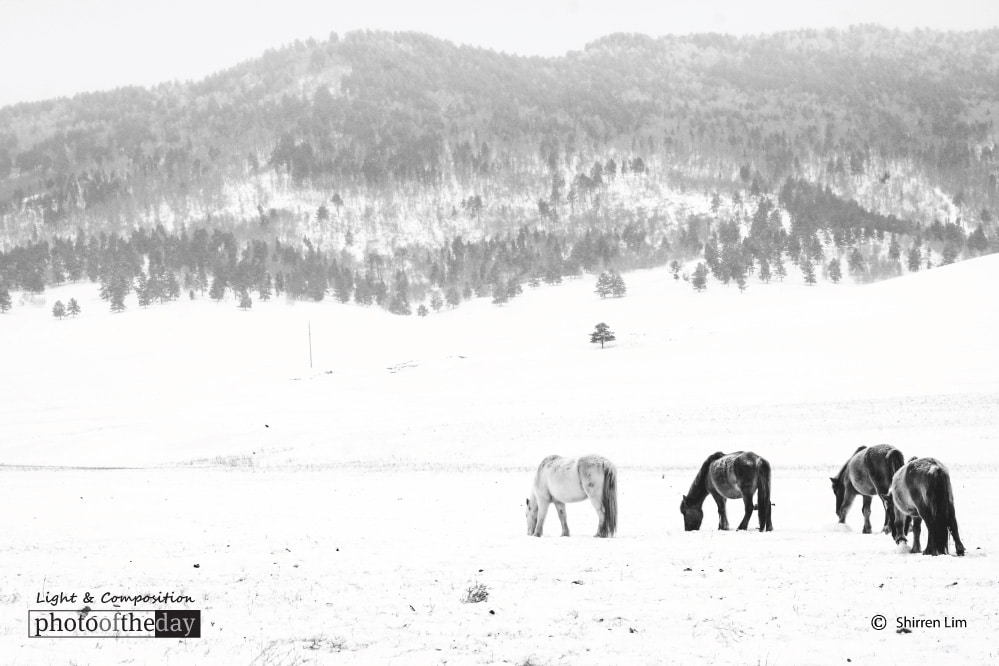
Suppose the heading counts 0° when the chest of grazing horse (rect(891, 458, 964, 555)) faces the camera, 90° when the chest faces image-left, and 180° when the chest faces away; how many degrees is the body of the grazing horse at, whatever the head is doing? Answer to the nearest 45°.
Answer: approximately 135°

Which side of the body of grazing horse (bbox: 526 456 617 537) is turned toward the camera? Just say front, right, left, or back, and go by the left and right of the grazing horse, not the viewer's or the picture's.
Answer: left

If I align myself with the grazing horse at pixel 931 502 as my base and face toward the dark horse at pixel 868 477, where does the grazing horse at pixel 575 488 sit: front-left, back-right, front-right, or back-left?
front-left

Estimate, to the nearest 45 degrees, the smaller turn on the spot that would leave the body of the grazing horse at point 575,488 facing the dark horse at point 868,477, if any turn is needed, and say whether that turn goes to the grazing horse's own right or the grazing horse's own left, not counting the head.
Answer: approximately 180°

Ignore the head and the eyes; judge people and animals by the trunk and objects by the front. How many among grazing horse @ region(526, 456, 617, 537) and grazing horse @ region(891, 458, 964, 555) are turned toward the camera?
0

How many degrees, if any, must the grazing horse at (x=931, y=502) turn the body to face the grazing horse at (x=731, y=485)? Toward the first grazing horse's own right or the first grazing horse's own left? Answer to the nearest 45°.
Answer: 0° — it already faces it

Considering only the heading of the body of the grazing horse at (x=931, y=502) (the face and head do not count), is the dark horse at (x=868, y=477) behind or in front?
in front

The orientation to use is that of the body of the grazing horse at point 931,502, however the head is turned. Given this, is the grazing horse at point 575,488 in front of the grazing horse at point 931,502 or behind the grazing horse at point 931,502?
in front

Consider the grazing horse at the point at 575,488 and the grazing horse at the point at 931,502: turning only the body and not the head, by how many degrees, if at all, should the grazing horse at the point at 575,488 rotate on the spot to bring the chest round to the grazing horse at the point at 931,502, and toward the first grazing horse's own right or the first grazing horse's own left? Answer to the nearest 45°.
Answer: approximately 135° to the first grazing horse's own left
